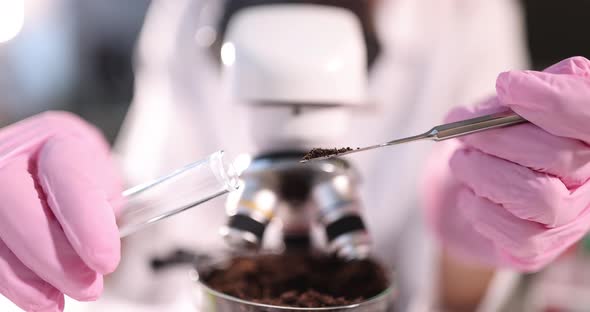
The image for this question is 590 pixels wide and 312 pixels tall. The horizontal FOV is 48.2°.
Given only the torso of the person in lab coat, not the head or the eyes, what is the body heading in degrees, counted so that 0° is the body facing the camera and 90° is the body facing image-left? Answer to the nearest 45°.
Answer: approximately 0°
